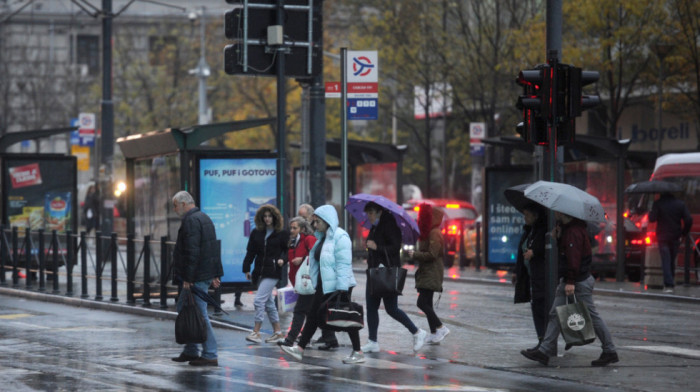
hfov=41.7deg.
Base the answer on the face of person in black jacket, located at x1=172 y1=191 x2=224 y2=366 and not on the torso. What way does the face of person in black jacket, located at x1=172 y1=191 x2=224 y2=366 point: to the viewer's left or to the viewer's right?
to the viewer's left

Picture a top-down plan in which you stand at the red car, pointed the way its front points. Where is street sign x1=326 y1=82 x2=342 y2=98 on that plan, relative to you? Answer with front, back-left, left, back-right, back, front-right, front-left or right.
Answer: back

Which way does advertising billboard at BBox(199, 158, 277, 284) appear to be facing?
toward the camera

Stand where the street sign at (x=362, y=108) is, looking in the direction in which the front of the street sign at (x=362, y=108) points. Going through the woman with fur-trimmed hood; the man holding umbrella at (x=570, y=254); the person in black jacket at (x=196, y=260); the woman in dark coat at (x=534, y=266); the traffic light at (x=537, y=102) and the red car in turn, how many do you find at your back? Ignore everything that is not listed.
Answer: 1

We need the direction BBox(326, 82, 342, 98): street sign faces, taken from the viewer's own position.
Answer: facing the viewer

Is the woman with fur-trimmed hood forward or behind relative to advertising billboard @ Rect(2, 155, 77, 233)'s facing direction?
forward

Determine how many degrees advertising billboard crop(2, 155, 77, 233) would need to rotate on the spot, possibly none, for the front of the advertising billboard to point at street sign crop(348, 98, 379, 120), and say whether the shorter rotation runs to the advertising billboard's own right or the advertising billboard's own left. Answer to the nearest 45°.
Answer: approximately 45° to the advertising billboard's own left

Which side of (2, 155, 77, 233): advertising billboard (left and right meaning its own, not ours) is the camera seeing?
front

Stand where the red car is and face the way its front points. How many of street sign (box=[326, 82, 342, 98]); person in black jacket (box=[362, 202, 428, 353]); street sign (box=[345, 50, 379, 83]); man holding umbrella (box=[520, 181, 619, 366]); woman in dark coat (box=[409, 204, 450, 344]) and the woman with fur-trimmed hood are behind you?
6

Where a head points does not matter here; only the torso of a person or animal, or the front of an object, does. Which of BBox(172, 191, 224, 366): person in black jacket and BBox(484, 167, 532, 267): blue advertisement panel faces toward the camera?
the blue advertisement panel

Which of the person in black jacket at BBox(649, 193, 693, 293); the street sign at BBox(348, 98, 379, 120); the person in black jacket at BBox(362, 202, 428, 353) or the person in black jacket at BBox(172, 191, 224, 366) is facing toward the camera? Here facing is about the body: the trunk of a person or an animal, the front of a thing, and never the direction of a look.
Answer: the street sign

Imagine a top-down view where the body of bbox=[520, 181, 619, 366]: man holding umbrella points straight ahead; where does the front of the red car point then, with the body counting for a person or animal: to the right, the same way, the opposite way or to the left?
to the right
